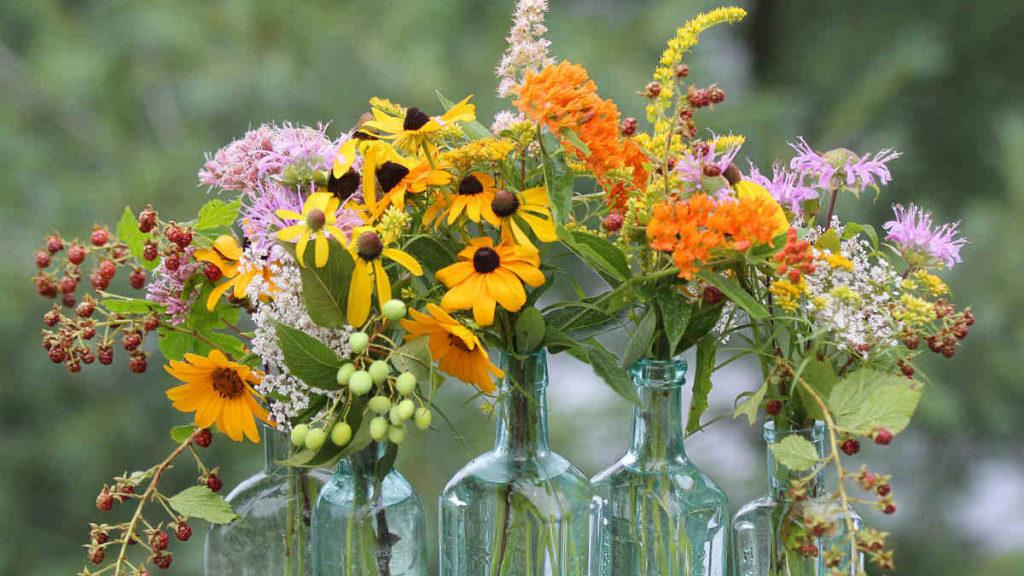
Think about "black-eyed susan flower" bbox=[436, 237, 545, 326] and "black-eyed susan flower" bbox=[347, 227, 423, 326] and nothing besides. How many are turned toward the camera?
2

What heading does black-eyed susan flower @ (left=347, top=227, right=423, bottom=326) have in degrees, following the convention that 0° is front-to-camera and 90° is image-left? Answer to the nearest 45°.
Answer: approximately 0°
